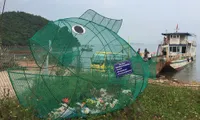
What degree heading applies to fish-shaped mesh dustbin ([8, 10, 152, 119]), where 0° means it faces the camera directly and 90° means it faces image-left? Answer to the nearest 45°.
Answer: approximately 90°

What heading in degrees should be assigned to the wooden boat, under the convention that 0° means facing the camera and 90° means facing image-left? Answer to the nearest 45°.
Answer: approximately 45°

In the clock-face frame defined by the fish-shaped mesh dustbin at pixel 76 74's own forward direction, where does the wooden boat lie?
The wooden boat is roughly at 4 o'clock from the fish-shaped mesh dustbin.
